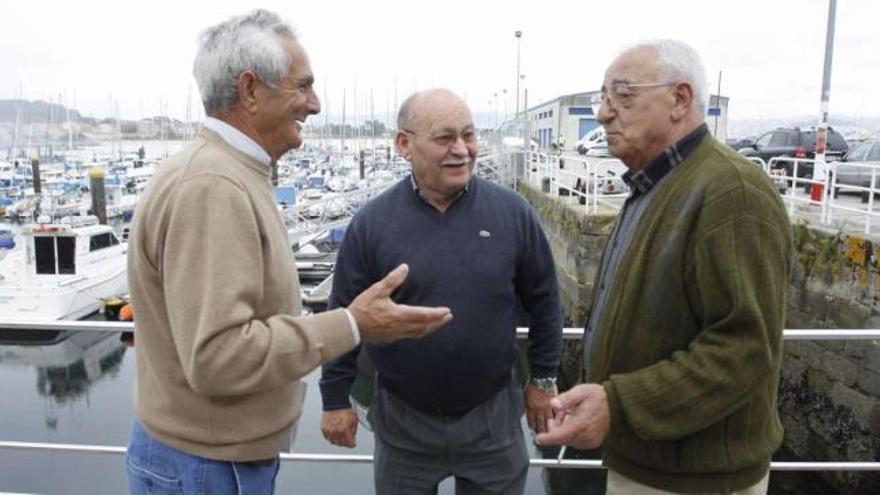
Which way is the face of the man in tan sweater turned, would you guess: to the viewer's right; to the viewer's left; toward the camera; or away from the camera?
to the viewer's right

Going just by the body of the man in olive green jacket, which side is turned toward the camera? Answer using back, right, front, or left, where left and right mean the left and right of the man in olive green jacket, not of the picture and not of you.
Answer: left

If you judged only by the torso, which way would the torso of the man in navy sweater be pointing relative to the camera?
toward the camera

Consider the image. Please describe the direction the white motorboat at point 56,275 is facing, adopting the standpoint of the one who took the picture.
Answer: facing away from the viewer and to the right of the viewer

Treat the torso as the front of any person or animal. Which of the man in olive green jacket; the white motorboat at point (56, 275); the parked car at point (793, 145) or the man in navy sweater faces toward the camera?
the man in navy sweater

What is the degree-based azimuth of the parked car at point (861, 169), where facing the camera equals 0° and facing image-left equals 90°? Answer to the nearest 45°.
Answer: approximately 45°

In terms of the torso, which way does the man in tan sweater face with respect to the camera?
to the viewer's right

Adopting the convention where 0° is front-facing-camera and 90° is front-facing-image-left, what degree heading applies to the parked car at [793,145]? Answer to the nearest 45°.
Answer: approximately 90°

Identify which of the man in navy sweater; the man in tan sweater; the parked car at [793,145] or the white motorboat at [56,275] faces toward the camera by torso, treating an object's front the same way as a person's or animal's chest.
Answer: the man in navy sweater
